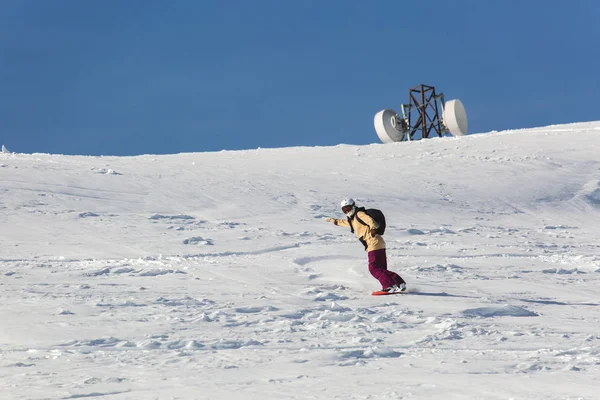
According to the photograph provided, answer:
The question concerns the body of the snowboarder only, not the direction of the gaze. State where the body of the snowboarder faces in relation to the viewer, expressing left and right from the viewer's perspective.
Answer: facing the viewer and to the left of the viewer
